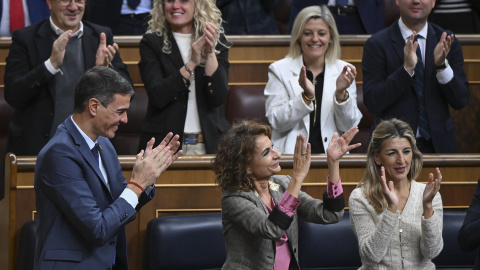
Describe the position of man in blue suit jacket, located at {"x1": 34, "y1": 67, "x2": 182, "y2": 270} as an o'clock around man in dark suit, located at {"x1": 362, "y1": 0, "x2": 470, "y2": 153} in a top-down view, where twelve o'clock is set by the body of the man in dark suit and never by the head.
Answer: The man in blue suit jacket is roughly at 1 o'clock from the man in dark suit.

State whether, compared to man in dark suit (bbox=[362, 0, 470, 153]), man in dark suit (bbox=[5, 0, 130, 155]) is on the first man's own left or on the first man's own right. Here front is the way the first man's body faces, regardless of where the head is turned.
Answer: on the first man's own right

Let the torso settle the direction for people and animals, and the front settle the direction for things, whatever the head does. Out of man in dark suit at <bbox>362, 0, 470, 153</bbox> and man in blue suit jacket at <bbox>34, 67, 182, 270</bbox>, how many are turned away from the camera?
0

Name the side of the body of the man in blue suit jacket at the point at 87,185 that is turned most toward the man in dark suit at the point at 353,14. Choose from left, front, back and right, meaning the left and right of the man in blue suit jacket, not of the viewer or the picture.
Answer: left

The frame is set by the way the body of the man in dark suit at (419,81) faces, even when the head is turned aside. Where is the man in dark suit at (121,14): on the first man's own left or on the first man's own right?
on the first man's own right

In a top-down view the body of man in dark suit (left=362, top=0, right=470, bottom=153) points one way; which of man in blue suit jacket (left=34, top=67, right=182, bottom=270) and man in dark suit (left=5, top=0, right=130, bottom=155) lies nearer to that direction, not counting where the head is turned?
the man in blue suit jacket

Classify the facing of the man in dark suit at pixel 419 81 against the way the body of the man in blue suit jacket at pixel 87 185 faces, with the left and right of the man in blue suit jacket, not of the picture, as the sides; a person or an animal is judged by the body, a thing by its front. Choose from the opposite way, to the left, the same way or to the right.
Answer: to the right

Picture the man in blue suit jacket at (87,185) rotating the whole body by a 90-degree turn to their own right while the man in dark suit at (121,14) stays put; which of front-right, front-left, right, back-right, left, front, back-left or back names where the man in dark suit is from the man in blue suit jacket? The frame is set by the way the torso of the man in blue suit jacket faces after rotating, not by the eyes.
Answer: back-right
